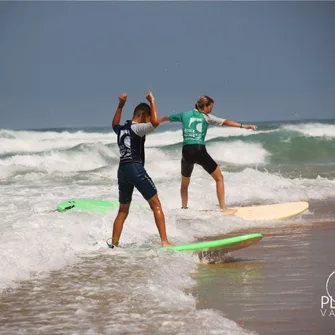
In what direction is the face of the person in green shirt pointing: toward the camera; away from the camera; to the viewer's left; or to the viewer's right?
to the viewer's right

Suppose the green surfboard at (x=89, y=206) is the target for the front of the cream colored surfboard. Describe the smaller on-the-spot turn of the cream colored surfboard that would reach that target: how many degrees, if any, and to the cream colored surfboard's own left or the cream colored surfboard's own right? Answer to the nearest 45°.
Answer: approximately 180°

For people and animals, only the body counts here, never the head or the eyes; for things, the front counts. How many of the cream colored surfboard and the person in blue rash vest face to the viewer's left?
0

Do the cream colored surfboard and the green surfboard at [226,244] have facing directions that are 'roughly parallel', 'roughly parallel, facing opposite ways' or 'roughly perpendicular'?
roughly parallel

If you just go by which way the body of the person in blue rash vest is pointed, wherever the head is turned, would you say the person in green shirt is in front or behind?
in front

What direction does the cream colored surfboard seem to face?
to the viewer's right

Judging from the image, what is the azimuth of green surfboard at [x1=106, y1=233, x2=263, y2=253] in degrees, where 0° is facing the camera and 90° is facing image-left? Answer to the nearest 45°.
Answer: approximately 270°

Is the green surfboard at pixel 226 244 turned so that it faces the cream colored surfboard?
no

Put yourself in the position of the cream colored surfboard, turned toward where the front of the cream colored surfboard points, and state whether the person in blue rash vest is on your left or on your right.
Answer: on your right
